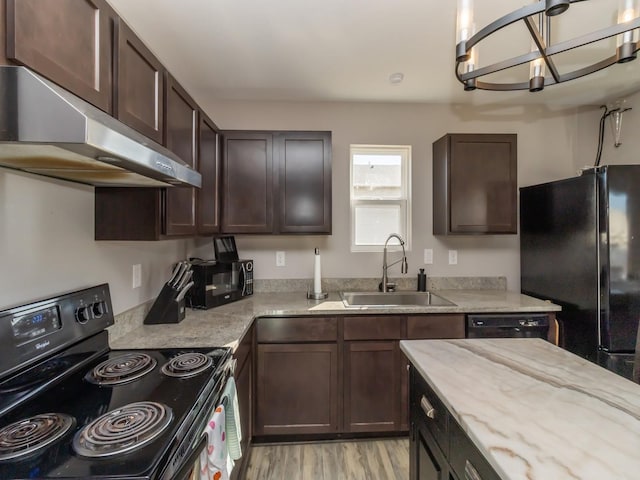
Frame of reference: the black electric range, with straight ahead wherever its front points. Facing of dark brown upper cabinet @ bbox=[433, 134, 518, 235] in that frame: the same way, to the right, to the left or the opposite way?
to the right

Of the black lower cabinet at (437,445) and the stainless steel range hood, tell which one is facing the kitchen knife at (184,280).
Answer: the black lower cabinet

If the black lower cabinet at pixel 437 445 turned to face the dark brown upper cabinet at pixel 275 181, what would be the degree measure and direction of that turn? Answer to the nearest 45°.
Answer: approximately 45° to its right

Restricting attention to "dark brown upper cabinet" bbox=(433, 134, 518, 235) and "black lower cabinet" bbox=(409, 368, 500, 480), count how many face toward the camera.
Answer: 1

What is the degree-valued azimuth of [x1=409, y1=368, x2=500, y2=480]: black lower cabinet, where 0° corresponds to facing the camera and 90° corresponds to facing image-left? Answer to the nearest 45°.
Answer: approximately 90°

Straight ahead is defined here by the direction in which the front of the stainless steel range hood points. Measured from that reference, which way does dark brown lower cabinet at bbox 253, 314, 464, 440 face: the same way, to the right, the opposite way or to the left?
to the right

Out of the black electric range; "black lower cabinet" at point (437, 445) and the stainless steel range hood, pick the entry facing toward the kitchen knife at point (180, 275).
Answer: the black lower cabinet

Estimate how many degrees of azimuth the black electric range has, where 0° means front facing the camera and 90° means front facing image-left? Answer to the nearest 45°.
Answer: approximately 315°

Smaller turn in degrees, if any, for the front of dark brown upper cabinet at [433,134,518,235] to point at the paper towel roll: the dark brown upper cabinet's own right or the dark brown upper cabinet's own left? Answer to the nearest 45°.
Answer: approximately 45° to the dark brown upper cabinet's own right

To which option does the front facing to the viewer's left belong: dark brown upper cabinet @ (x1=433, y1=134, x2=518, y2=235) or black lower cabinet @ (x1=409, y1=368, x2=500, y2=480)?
the black lower cabinet
